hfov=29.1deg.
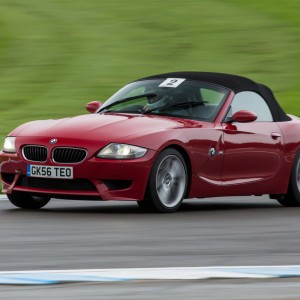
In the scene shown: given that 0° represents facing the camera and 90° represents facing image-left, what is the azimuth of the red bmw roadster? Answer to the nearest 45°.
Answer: approximately 45°
